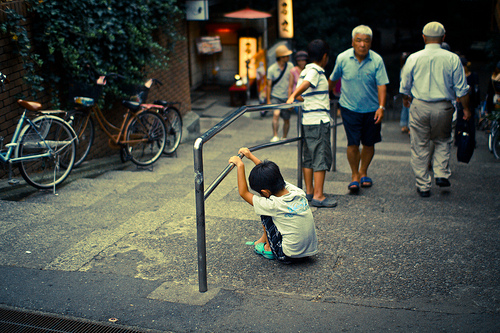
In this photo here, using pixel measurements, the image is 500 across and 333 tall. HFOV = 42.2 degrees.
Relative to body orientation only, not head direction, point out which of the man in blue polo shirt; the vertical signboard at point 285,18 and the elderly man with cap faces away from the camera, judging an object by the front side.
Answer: the elderly man with cap

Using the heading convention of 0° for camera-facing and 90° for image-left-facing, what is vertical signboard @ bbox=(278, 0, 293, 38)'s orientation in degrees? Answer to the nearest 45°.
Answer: approximately 0°

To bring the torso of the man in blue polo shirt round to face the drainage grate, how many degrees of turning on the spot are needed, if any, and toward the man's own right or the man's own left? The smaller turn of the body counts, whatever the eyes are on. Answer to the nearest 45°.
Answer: approximately 45° to the man's own right

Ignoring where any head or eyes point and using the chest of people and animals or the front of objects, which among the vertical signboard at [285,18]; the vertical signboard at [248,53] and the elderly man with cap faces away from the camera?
the elderly man with cap

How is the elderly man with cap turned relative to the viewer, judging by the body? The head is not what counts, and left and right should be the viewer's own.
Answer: facing away from the viewer

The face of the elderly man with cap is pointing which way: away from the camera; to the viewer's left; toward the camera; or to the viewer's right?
away from the camera

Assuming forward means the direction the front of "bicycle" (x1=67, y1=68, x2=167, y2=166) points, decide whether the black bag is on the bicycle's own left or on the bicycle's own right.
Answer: on the bicycle's own left

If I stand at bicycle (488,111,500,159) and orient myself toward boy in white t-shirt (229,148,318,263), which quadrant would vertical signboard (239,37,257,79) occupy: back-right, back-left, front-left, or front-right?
back-right
